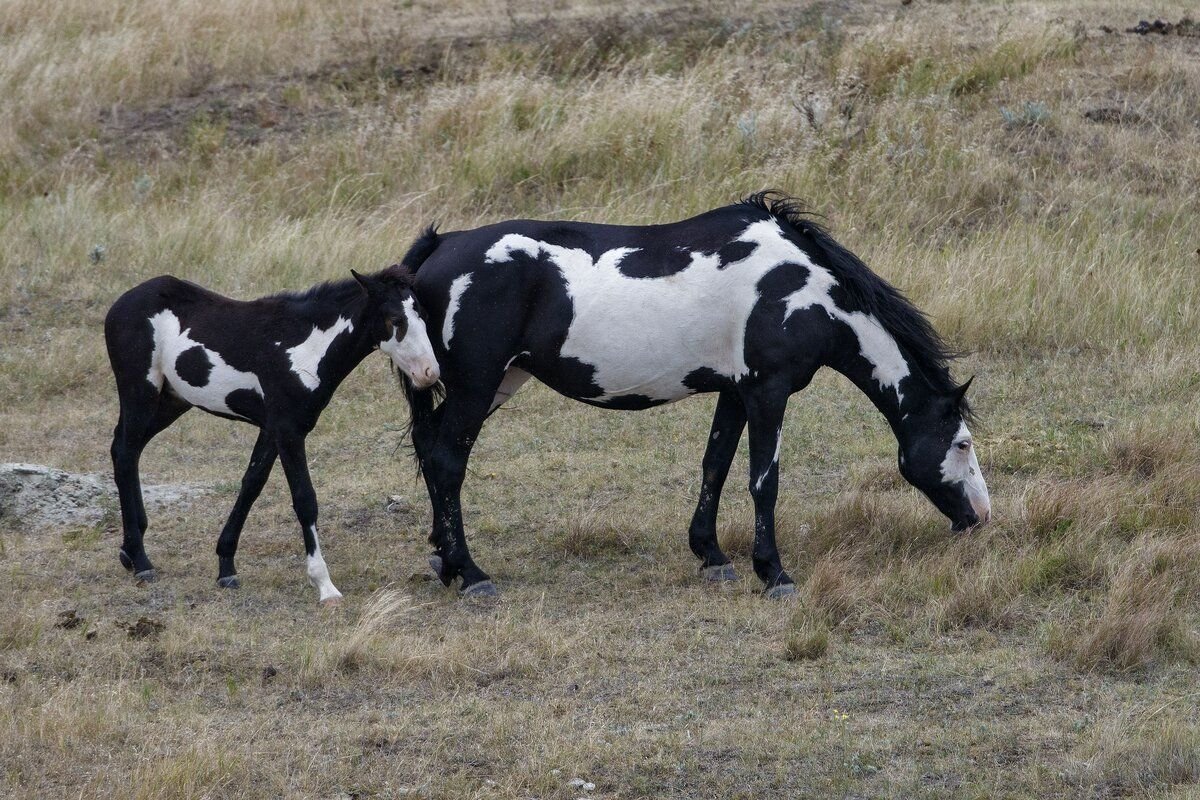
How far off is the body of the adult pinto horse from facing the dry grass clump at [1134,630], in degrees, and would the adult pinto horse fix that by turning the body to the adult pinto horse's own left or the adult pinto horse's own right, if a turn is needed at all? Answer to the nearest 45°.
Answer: approximately 45° to the adult pinto horse's own right

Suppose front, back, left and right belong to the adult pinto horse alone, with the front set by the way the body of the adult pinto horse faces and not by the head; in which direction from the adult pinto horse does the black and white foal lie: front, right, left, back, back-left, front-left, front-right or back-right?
back

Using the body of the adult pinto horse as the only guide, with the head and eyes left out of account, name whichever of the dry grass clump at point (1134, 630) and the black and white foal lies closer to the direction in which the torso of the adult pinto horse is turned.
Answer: the dry grass clump

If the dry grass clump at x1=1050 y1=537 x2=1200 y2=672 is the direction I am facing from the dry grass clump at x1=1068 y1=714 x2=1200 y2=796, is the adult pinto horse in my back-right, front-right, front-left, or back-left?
front-left

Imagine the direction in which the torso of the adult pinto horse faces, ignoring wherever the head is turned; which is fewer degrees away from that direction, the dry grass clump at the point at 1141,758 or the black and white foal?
the dry grass clump

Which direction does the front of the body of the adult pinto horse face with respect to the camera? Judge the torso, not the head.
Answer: to the viewer's right

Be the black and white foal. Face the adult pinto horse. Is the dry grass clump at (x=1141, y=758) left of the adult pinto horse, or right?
right

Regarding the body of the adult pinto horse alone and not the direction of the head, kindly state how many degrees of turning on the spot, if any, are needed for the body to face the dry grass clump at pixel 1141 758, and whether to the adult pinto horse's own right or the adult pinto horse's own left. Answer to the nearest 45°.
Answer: approximately 45° to the adult pinto horse's own right

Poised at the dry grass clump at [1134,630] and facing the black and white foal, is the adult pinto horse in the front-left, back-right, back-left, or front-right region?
front-right
